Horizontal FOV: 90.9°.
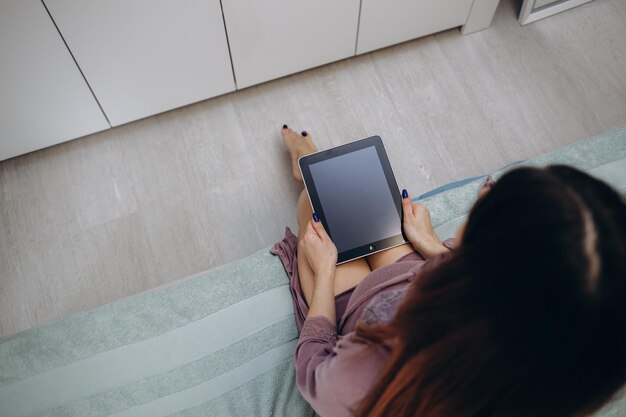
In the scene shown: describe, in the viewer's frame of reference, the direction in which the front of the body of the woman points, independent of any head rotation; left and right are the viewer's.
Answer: facing away from the viewer and to the left of the viewer

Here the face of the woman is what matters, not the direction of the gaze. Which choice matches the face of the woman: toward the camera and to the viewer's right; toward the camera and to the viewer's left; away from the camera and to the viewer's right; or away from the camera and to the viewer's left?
away from the camera and to the viewer's left
